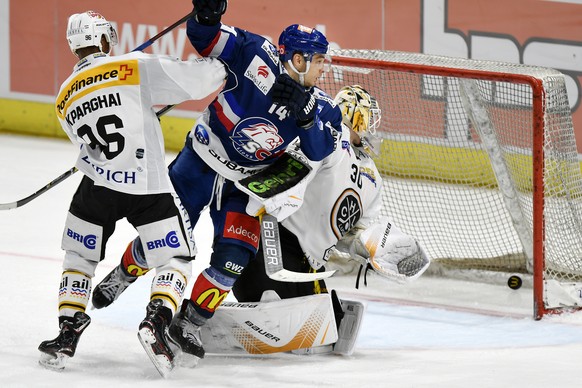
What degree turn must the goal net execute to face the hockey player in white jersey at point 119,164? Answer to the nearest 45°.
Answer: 0° — it already faces them

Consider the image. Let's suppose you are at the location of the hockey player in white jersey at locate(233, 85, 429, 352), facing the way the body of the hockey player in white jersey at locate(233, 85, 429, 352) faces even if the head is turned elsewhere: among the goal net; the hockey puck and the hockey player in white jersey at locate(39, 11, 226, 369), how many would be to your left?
2

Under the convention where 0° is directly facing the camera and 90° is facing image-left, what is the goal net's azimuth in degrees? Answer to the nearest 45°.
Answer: approximately 45°

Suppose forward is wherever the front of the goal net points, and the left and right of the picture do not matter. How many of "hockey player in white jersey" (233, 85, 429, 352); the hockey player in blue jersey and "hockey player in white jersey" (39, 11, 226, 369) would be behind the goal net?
0

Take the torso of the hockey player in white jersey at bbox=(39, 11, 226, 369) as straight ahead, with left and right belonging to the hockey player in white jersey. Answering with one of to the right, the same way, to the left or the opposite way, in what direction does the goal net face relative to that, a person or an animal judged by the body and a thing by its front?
the opposite way

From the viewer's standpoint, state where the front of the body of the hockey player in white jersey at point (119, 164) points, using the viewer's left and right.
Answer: facing away from the viewer and to the right of the viewer

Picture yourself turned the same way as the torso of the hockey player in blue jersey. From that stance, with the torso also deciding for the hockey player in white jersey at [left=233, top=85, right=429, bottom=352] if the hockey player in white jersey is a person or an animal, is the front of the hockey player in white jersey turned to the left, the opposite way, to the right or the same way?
the same way

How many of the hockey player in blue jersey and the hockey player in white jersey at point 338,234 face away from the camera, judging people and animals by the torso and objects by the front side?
0

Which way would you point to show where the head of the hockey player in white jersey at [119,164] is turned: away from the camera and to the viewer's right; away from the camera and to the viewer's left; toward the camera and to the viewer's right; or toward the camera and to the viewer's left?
away from the camera and to the viewer's right

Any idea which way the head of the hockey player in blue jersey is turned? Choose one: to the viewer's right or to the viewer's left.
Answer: to the viewer's right

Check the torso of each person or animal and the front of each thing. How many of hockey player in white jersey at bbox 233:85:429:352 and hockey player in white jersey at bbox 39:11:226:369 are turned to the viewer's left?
0

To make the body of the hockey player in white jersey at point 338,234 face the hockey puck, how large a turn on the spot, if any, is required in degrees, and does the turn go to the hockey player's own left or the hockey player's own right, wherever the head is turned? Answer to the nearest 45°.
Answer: approximately 90° to the hockey player's own left
